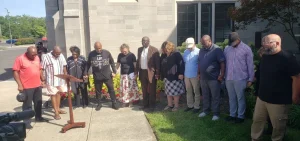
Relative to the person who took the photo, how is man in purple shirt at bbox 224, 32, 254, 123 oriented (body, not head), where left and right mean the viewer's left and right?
facing the viewer and to the left of the viewer

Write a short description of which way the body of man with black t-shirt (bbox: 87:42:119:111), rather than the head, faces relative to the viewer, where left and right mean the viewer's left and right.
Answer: facing the viewer

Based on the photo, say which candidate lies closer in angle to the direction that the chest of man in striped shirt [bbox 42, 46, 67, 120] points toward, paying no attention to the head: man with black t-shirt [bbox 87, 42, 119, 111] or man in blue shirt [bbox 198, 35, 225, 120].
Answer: the man in blue shirt

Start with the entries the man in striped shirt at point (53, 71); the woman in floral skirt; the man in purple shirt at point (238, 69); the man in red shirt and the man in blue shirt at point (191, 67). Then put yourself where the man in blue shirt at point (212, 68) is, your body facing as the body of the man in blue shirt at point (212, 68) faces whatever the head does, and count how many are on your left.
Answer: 1

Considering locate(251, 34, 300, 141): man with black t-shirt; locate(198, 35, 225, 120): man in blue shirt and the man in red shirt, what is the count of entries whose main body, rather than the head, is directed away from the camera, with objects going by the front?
0

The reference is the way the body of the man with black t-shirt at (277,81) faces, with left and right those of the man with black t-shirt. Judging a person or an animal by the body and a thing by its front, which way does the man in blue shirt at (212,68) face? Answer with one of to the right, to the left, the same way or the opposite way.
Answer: the same way

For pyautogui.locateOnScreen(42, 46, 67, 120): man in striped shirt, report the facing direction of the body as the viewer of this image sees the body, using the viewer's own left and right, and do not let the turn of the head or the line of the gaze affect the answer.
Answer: facing the viewer and to the right of the viewer

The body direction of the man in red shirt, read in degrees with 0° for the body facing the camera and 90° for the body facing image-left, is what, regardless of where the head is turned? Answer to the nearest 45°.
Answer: approximately 315°

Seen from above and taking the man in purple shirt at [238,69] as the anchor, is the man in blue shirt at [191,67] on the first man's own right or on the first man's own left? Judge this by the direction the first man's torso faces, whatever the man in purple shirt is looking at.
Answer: on the first man's own right

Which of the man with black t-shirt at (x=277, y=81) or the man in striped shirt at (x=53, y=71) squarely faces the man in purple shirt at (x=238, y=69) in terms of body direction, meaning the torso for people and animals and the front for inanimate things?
the man in striped shirt at (x=53, y=71)

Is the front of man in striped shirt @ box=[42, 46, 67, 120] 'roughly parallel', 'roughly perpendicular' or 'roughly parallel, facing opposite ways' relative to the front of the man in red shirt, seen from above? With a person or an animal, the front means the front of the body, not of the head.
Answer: roughly parallel

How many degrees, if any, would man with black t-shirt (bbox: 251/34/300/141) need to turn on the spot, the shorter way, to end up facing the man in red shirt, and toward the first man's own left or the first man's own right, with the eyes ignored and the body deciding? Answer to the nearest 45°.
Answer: approximately 45° to the first man's own right

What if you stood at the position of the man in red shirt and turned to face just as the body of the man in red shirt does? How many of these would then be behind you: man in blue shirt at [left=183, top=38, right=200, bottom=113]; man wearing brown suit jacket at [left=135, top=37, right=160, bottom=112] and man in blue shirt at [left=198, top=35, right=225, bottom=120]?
0

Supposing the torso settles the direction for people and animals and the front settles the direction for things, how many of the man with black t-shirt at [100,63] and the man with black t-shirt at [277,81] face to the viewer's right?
0

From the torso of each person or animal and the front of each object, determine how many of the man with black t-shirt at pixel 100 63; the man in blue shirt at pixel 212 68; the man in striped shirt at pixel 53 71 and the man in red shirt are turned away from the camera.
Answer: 0

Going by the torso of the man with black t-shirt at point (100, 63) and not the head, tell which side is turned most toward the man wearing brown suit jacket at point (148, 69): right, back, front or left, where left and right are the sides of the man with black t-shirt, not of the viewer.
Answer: left

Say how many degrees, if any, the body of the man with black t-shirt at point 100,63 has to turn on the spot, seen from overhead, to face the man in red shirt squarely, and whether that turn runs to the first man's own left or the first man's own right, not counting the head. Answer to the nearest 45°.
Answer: approximately 45° to the first man's own right
